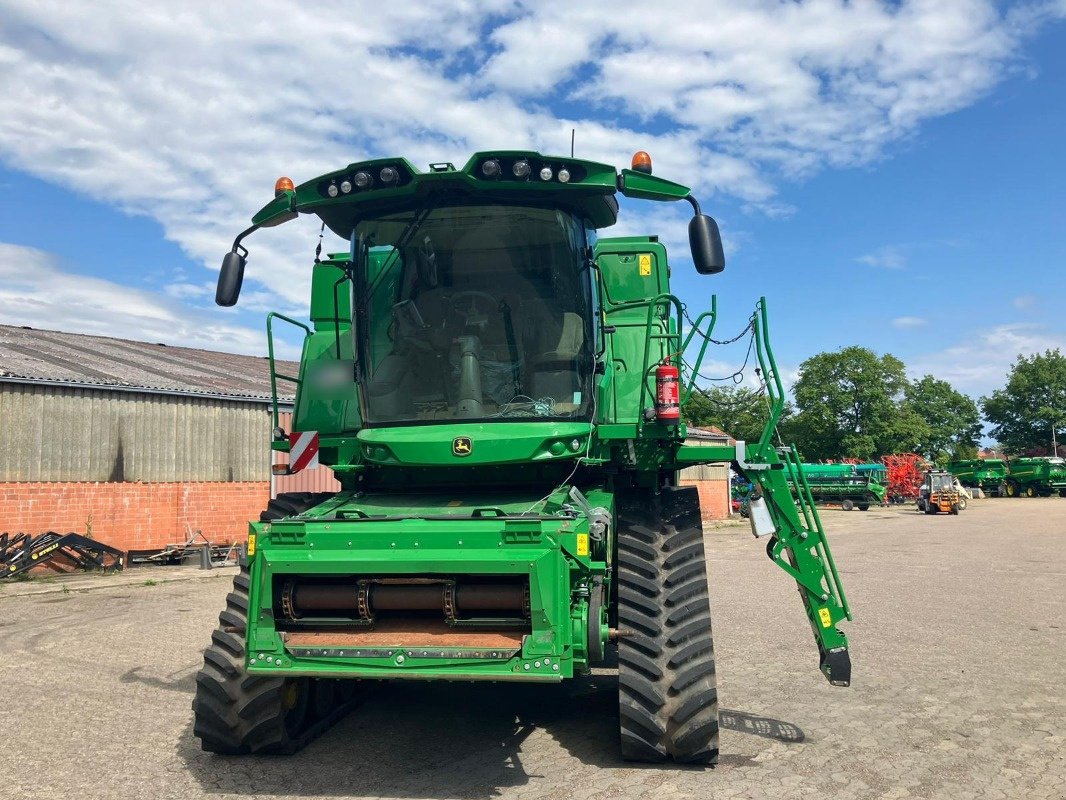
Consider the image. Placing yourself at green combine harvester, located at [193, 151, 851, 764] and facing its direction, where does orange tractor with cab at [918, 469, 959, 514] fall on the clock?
The orange tractor with cab is roughly at 7 o'clock from the green combine harvester.

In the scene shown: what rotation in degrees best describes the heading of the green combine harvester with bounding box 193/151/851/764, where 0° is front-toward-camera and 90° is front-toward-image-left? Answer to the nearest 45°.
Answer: approximately 0°

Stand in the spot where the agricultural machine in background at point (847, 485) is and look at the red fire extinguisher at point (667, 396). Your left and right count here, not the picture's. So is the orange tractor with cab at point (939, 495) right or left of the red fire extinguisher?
left

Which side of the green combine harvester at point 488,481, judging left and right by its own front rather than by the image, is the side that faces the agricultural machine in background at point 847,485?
back
